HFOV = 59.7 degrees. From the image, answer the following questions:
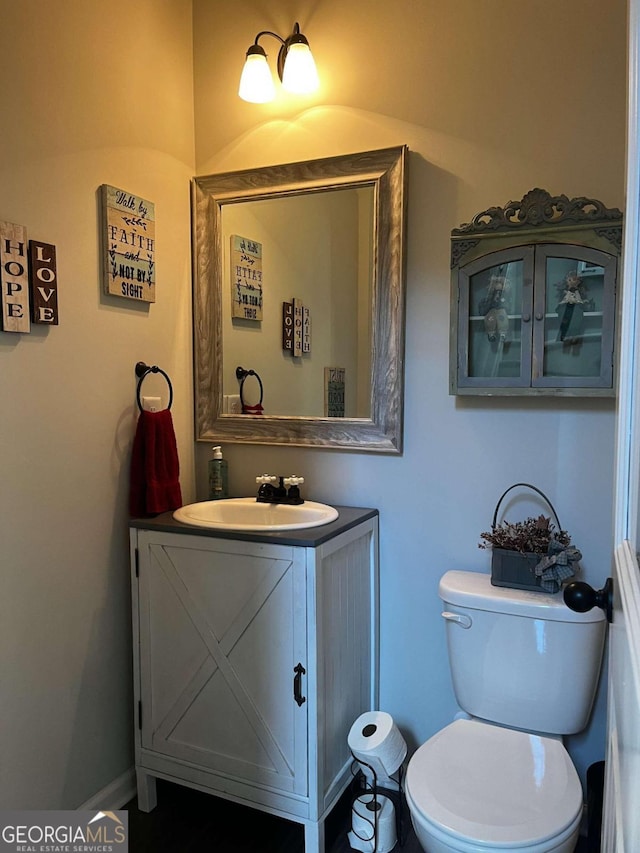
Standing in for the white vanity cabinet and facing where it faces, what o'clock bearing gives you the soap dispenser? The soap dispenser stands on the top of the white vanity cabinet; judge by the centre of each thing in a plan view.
The soap dispenser is roughly at 4 o'clock from the white vanity cabinet.

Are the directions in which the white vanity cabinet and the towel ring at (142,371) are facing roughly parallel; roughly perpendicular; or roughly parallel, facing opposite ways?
roughly perpendicular

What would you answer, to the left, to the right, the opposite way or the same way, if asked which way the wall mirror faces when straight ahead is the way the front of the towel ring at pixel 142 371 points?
to the right

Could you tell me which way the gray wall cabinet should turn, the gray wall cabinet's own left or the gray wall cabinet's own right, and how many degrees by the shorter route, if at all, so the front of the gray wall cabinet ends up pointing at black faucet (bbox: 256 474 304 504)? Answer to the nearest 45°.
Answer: approximately 90° to the gray wall cabinet's own right

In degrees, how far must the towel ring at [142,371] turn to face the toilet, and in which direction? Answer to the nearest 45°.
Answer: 0° — it already faces it

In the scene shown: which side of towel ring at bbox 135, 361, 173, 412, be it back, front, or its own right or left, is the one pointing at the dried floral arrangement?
front

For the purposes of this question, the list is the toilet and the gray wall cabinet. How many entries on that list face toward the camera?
2

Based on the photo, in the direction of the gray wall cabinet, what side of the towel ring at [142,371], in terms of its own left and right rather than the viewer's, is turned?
front

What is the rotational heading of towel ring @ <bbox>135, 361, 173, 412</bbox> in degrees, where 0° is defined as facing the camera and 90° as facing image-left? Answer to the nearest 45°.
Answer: approximately 315°
